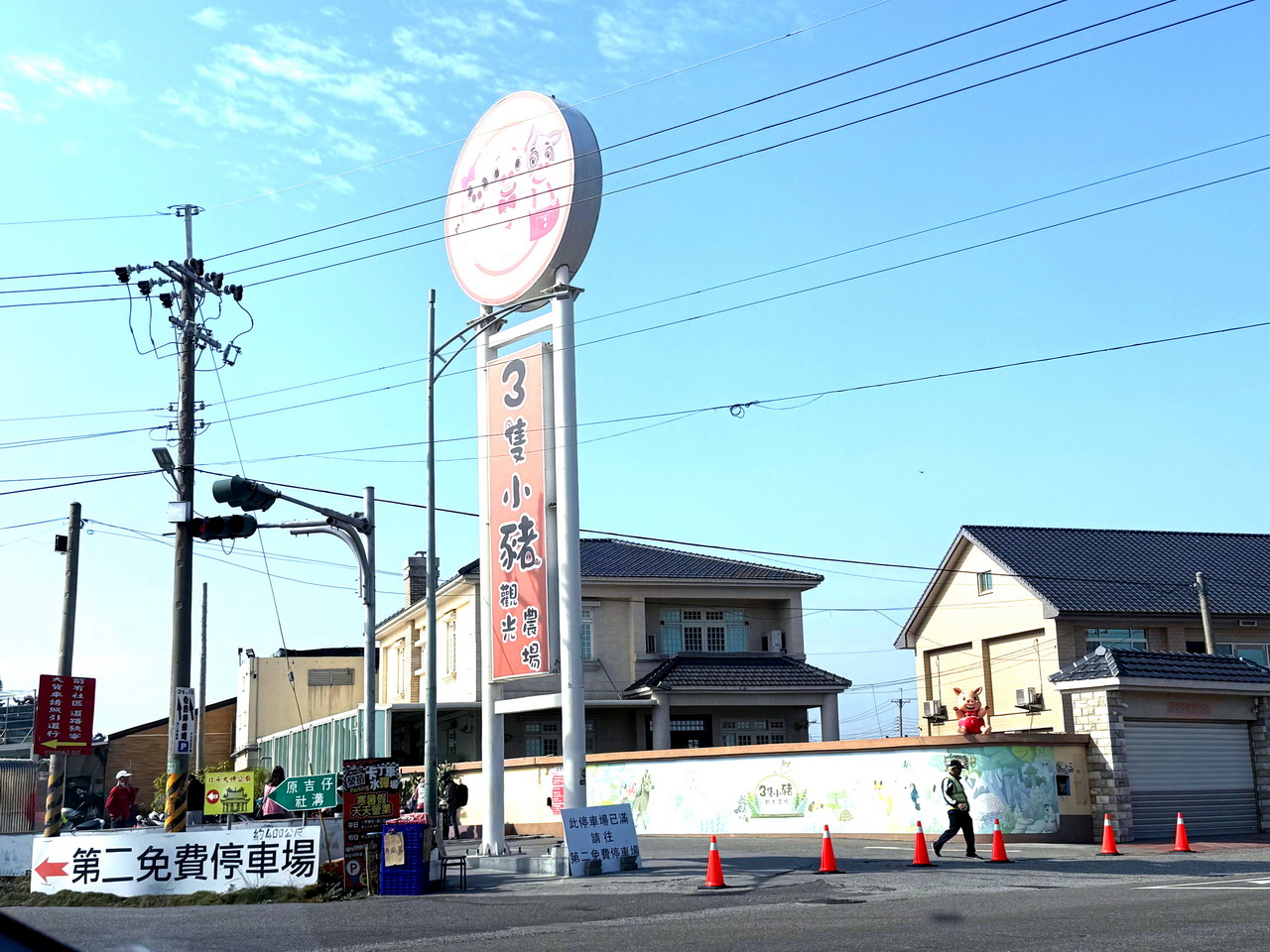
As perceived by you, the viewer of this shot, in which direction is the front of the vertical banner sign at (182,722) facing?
facing the viewer

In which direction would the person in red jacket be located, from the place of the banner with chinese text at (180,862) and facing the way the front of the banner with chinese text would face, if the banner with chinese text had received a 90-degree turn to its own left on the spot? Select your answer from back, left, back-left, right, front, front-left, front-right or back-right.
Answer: left

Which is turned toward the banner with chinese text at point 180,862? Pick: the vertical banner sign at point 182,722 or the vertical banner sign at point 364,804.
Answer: the vertical banner sign at point 182,722

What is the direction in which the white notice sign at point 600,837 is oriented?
toward the camera

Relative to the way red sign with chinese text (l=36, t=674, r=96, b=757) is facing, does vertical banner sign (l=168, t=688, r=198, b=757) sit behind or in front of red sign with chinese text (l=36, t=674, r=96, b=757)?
in front

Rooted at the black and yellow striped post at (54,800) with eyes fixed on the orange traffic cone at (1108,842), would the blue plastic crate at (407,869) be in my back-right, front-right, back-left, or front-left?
front-right

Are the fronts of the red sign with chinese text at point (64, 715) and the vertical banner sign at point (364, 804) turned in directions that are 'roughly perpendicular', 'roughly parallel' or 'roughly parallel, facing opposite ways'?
roughly parallel

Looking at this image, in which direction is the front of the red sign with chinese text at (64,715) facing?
toward the camera

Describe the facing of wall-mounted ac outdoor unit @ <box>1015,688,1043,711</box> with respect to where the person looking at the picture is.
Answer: facing the viewer and to the left of the viewer

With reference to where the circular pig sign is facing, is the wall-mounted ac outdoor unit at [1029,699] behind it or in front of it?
behind

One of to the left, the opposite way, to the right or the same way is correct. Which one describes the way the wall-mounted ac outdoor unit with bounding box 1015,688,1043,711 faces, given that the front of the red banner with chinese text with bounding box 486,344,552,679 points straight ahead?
the same way

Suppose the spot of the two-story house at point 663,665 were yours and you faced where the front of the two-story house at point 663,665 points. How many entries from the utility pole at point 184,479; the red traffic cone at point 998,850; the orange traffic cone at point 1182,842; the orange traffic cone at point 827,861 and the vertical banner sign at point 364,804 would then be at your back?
0

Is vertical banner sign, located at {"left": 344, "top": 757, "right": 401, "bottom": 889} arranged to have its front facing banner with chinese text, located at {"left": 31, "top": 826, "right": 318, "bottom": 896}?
no

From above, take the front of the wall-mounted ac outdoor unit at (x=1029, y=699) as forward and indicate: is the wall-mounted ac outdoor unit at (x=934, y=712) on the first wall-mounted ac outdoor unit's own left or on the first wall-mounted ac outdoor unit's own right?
on the first wall-mounted ac outdoor unit's own right

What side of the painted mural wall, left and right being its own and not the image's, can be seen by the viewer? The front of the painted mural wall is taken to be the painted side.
front

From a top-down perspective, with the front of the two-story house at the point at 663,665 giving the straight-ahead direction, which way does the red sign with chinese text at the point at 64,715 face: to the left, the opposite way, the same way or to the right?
the same way
